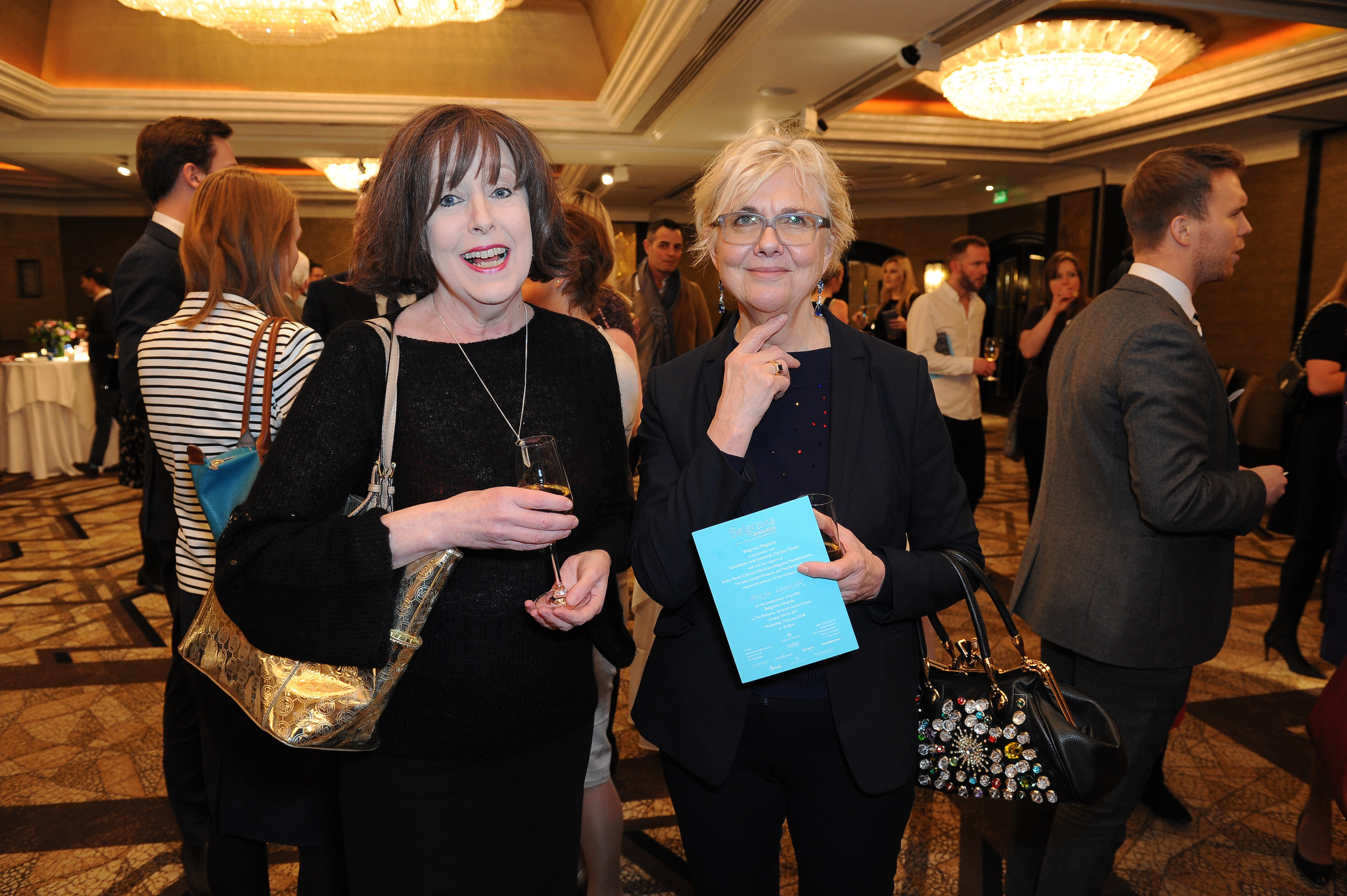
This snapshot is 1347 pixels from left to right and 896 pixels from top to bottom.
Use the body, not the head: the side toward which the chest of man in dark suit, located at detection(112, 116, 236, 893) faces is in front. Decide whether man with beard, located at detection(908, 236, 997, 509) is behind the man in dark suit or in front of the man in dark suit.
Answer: in front

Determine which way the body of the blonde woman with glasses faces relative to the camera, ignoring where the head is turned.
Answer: toward the camera

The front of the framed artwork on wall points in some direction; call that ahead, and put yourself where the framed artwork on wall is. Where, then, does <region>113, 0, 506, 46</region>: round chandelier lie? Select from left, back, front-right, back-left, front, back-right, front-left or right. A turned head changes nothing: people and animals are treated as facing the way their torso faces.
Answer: front

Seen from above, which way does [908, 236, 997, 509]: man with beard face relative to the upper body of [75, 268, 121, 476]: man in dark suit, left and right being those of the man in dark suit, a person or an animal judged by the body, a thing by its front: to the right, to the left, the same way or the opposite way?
to the left

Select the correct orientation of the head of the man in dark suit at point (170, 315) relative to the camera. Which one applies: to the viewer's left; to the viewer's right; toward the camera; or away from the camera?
to the viewer's right

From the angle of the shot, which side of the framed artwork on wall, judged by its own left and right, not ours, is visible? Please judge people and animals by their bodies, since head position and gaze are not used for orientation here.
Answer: front

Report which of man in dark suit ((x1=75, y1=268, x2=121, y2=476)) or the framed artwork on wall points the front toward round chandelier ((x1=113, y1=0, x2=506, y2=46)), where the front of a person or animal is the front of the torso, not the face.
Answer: the framed artwork on wall

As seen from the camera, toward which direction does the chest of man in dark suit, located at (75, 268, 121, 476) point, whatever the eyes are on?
to the viewer's left

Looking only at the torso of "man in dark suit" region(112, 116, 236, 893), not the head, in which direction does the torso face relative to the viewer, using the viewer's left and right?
facing away from the viewer and to the right of the viewer

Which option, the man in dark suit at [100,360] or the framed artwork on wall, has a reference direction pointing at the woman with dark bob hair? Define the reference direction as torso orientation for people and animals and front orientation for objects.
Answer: the framed artwork on wall

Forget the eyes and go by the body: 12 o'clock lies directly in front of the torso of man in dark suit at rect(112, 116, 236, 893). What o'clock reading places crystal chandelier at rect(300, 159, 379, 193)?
The crystal chandelier is roughly at 11 o'clock from the man in dark suit.

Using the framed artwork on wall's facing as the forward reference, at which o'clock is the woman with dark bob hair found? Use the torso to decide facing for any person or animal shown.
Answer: The woman with dark bob hair is roughly at 12 o'clock from the framed artwork on wall.

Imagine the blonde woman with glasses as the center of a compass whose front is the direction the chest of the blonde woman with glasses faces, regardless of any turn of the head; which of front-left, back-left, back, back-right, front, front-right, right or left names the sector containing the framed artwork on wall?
back-right

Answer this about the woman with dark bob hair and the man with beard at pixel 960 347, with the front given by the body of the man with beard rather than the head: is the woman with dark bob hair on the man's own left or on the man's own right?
on the man's own right
